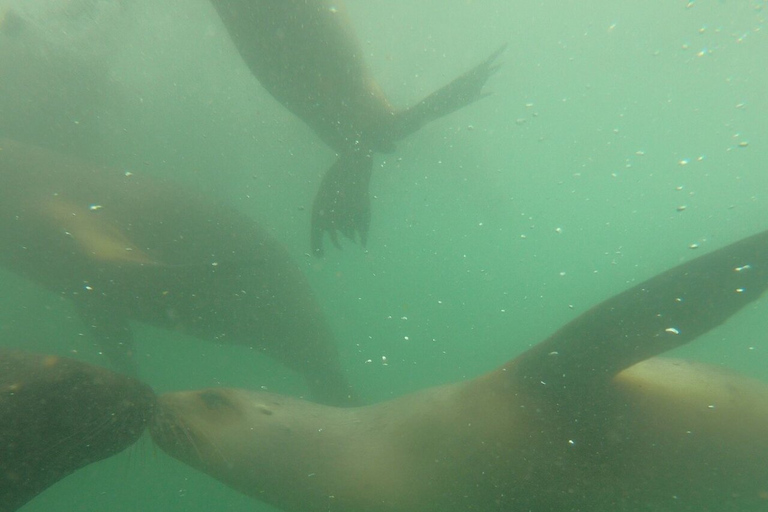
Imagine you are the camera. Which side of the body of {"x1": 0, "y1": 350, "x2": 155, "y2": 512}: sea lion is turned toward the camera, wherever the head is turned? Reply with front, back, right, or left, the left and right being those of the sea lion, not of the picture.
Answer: right
